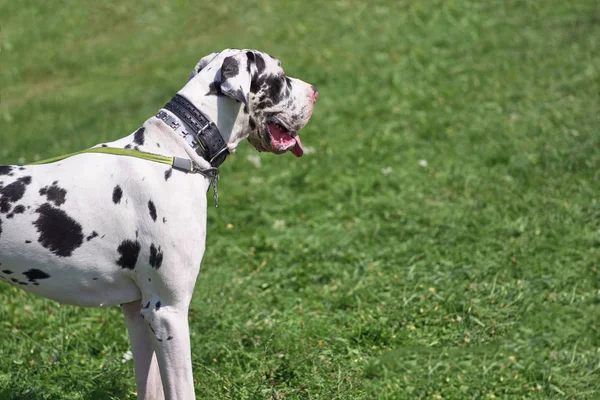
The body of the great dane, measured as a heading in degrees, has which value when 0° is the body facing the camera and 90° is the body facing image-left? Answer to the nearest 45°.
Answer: approximately 270°
